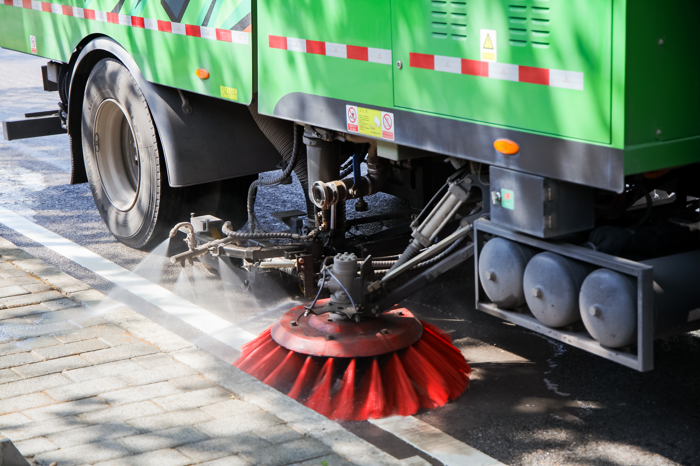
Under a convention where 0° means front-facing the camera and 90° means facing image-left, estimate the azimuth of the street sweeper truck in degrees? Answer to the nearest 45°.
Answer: approximately 315°
